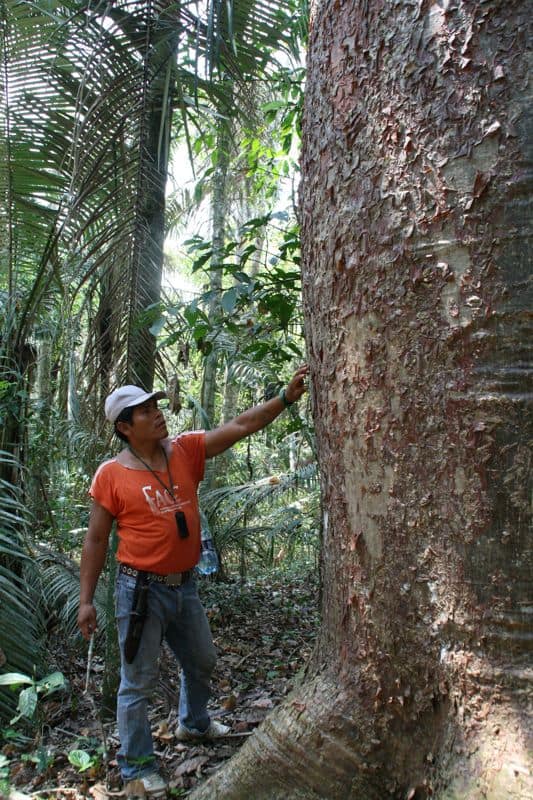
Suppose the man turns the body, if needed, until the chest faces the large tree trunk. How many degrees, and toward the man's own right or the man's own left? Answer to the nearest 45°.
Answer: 0° — they already face it

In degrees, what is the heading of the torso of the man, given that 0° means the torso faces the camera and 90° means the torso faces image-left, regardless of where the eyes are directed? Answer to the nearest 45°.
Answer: approximately 315°
